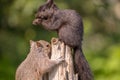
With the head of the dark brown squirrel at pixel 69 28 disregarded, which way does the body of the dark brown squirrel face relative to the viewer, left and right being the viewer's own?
facing to the left of the viewer
